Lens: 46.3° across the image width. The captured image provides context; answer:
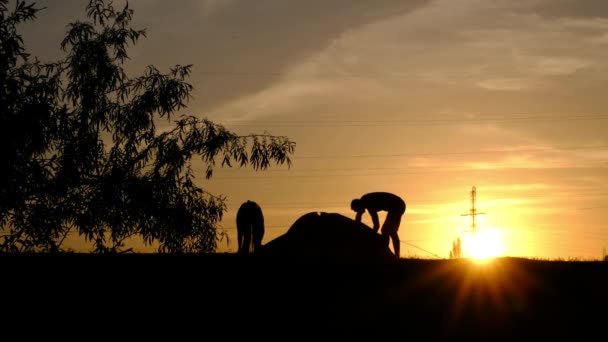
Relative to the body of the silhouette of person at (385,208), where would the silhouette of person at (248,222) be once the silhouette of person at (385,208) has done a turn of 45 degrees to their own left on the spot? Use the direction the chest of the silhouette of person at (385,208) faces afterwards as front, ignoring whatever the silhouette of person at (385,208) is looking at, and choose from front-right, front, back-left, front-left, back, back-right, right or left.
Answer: front-right

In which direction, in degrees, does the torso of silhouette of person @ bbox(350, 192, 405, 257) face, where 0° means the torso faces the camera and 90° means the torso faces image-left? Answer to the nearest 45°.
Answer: approximately 90°
